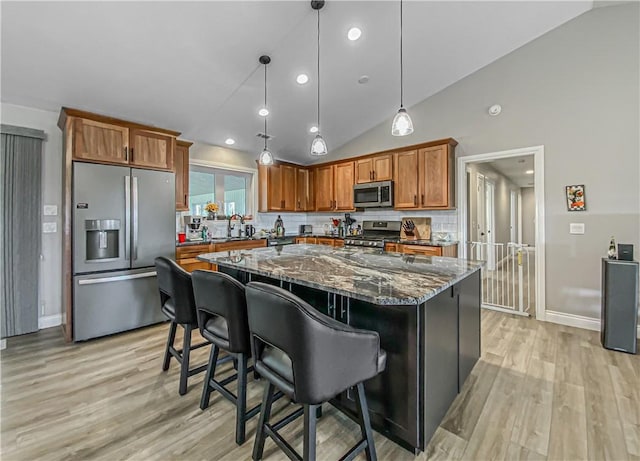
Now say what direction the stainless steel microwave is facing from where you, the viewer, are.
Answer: facing the viewer and to the left of the viewer

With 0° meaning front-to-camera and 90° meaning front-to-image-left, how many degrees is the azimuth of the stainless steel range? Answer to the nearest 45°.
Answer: approximately 45°

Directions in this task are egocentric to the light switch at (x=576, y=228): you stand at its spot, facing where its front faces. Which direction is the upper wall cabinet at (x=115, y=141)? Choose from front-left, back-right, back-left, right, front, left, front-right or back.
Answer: front-right

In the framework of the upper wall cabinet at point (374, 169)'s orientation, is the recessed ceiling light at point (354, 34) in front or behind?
in front

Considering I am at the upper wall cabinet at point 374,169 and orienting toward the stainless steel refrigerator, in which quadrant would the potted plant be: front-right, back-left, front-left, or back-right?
front-right

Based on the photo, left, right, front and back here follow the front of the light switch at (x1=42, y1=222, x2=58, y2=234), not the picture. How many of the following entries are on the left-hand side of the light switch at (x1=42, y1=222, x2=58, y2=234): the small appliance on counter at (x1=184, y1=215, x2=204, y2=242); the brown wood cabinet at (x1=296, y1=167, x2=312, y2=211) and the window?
3

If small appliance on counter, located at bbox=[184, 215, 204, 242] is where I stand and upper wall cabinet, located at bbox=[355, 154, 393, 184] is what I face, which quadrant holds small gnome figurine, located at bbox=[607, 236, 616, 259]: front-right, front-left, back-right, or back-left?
front-right

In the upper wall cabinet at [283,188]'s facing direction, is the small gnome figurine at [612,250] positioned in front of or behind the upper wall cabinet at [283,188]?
in front

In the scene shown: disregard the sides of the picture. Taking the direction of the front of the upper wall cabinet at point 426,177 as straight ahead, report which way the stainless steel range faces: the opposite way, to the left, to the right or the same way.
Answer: the same way

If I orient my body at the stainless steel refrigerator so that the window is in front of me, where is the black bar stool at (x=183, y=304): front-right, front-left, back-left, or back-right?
back-right

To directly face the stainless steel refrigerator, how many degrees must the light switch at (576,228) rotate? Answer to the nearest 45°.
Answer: approximately 45° to its right

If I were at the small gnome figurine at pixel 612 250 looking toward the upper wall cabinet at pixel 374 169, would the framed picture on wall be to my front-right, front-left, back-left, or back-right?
front-right

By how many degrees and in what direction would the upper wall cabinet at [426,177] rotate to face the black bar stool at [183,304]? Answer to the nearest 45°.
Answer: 0° — it already faces it

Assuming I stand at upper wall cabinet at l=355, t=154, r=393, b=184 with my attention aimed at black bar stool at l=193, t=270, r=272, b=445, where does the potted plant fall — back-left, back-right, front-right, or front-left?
front-right
